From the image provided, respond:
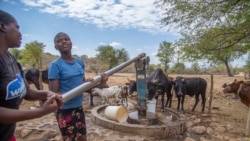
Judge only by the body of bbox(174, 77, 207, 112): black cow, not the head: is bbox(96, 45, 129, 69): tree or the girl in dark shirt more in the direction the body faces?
the girl in dark shirt

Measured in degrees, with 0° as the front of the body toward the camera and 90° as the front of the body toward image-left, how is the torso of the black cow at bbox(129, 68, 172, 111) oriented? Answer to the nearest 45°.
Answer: approximately 45°

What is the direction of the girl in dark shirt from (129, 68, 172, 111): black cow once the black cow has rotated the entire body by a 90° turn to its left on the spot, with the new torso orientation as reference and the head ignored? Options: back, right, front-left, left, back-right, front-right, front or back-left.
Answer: front-right

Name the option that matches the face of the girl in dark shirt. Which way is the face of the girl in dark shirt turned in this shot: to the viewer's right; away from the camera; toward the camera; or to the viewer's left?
to the viewer's right

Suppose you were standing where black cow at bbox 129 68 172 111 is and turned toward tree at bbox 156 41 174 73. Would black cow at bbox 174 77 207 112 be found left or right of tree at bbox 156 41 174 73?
right

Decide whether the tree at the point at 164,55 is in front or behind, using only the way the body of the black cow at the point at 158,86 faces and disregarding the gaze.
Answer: behind

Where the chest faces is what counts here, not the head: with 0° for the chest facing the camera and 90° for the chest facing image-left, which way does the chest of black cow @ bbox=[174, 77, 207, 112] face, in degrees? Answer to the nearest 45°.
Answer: approximately 45°

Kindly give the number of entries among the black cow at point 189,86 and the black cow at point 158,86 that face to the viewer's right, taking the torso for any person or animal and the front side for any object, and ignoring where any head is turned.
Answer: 0

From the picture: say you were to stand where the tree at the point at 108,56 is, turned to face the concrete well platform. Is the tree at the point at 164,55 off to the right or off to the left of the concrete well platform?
left

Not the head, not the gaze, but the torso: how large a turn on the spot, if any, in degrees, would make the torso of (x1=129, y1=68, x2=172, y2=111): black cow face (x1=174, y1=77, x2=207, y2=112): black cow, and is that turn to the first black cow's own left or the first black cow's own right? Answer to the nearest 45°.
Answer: approximately 180°

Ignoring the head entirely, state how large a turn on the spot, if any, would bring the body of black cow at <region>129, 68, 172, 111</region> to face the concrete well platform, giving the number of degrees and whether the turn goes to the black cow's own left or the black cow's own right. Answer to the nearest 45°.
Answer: approximately 45° to the black cow's own left
